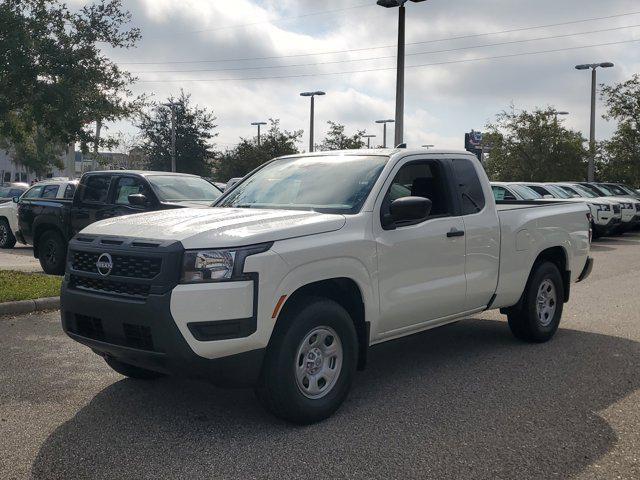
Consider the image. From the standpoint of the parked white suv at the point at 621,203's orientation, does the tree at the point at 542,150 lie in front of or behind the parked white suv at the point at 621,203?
behind

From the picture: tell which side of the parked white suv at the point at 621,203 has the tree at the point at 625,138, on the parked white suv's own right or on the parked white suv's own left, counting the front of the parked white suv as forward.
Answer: on the parked white suv's own left

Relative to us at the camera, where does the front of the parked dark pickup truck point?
facing the viewer and to the right of the viewer

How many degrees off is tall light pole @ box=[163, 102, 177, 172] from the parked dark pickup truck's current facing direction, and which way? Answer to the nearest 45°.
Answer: approximately 135° to its left

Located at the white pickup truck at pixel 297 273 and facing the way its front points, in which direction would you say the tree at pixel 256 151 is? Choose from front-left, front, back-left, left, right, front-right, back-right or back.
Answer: back-right

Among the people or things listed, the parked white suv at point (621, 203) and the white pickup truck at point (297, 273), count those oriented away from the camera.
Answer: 0

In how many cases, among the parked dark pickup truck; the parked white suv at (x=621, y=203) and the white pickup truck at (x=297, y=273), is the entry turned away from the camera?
0

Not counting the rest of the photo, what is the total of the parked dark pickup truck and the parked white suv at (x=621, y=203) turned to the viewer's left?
0

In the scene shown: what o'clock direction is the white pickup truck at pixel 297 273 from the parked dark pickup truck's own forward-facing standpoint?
The white pickup truck is roughly at 1 o'clock from the parked dark pickup truck.

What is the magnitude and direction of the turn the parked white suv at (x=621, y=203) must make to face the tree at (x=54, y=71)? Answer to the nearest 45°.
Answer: approximately 90° to its right

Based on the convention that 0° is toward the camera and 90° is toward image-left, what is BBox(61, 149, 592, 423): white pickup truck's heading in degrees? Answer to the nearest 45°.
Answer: approximately 45°

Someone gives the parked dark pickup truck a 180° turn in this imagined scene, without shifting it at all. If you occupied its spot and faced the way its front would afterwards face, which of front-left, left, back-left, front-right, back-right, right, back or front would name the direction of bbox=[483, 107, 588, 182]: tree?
right

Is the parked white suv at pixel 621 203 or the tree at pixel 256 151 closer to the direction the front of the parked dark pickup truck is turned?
the parked white suv
